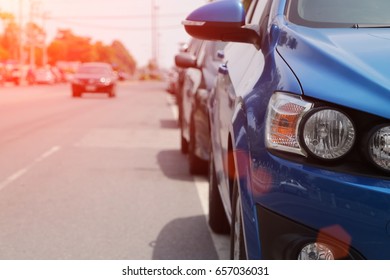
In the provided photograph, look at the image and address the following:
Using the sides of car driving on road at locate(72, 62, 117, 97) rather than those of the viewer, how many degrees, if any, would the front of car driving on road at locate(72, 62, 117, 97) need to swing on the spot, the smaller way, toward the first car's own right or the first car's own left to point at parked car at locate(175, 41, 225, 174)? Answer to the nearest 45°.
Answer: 0° — it already faces it

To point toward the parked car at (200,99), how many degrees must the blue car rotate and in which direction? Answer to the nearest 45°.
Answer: approximately 180°

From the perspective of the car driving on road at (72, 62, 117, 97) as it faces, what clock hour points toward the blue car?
The blue car is roughly at 12 o'clock from the car driving on road.

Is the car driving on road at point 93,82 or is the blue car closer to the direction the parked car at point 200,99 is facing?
the blue car

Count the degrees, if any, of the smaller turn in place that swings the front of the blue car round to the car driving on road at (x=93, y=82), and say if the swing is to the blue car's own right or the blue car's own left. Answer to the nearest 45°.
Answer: approximately 180°

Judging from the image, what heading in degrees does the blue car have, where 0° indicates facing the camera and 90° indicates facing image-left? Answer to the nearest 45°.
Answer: approximately 0°

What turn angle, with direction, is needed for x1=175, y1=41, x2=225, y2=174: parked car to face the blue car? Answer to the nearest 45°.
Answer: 0° — it already faces it
